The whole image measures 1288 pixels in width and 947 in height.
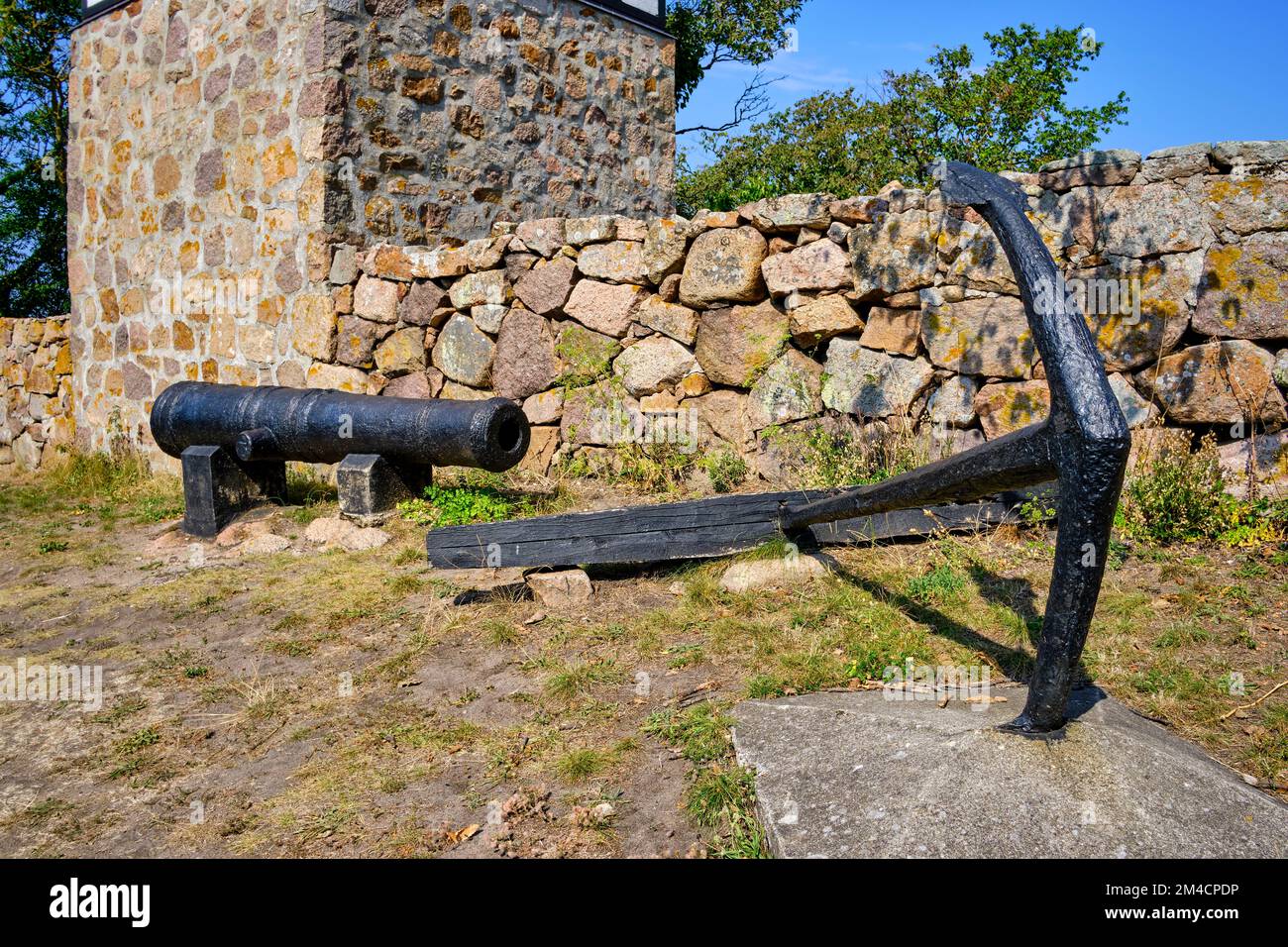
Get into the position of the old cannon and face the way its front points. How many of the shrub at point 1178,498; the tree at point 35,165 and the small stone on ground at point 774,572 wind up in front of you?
2

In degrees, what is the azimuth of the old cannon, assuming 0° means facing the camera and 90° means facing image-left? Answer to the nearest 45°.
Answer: approximately 315°

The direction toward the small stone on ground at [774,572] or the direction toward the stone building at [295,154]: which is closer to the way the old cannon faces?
the small stone on ground

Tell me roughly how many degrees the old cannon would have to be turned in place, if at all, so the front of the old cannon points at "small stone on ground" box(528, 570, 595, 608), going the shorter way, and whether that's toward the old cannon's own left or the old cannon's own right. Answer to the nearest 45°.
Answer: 0° — it already faces it

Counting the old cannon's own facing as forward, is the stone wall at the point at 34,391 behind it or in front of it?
behind

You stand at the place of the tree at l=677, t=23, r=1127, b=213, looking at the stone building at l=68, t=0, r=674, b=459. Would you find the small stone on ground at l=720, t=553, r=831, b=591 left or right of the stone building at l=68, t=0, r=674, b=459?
left

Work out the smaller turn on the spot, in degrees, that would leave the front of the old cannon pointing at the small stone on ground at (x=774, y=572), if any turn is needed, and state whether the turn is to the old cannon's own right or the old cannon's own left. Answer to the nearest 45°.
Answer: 0° — it already faces it

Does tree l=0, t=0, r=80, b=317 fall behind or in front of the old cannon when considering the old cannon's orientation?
behind

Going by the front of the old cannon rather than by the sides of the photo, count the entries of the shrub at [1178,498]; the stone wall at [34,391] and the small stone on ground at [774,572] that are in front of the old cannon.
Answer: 2

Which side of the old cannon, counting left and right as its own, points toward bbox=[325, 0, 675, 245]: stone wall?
left
